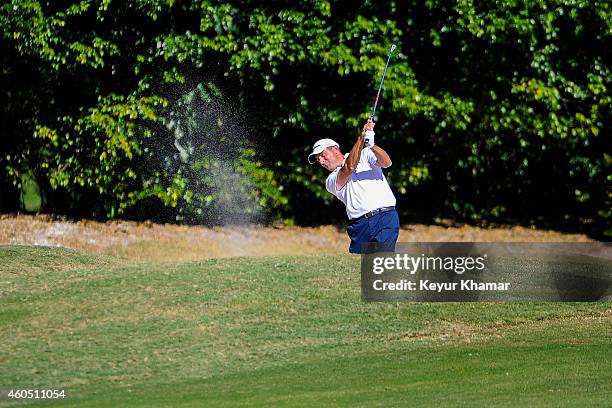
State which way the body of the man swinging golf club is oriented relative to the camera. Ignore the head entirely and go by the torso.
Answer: toward the camera
